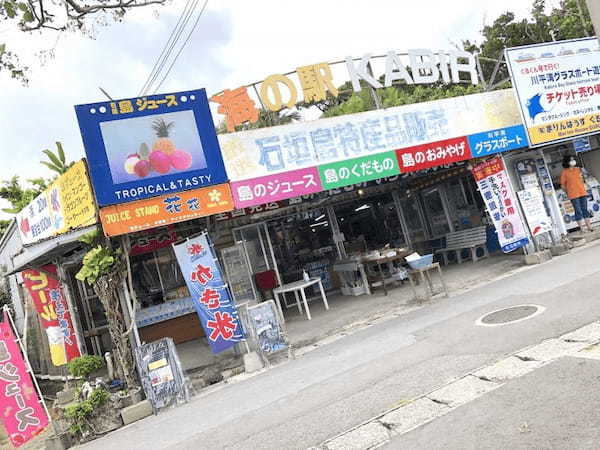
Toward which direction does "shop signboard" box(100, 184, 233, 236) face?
toward the camera

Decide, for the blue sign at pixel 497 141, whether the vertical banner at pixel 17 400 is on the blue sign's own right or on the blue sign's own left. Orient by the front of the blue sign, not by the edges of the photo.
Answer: on the blue sign's own right

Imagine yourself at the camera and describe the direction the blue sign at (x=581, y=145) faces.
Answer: facing the viewer

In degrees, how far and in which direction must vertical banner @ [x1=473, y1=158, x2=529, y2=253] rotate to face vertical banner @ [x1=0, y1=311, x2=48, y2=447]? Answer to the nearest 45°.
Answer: approximately 45° to its right

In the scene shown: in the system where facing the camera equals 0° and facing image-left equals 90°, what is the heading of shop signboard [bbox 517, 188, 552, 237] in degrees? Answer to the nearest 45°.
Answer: approximately 0°

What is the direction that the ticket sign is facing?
toward the camera

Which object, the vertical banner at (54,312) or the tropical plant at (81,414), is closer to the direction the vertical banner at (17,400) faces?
the tropical plant

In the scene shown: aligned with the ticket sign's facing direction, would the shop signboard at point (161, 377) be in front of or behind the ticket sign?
in front

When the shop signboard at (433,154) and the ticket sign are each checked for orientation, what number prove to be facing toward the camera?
2
